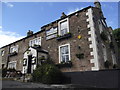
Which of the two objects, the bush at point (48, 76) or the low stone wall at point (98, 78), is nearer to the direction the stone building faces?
the bush

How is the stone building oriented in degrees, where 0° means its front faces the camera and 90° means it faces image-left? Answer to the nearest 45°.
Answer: approximately 45°

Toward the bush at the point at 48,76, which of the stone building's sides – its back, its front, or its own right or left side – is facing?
front

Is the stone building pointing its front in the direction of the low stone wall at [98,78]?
no
